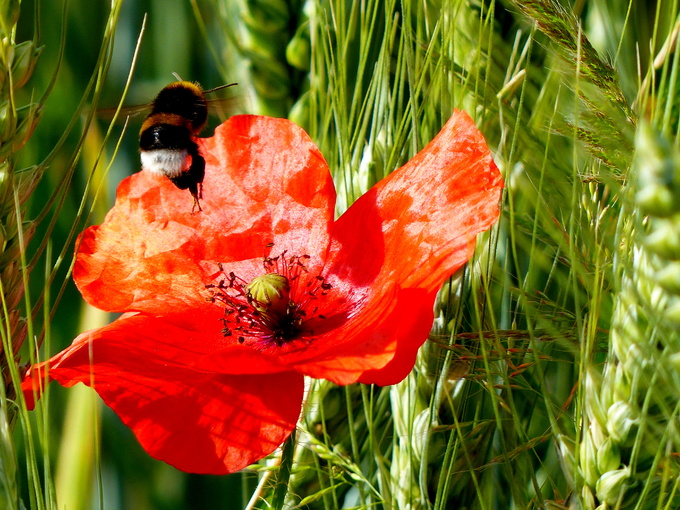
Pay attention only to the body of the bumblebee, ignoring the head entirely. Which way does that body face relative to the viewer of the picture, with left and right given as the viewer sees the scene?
facing away from the viewer and to the right of the viewer
